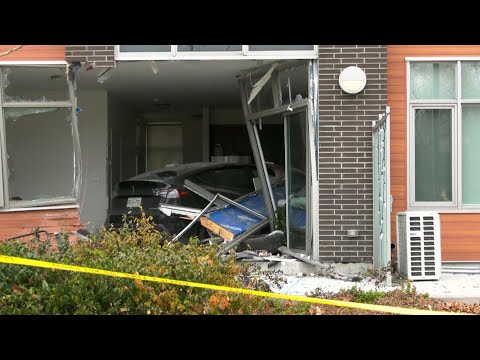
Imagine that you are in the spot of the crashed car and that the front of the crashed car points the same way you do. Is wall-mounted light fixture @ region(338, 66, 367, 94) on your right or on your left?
on your right

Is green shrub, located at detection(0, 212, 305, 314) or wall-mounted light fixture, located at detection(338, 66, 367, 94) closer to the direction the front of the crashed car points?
the wall-mounted light fixture

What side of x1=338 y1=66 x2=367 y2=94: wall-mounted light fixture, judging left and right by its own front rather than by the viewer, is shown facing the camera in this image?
front

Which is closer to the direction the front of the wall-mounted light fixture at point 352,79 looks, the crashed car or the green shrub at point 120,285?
the green shrub

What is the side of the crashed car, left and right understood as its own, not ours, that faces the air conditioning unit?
right

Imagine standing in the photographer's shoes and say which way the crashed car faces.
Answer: facing away from the viewer and to the right of the viewer

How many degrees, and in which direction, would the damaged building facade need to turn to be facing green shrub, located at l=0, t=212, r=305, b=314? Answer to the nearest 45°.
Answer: approximately 45° to its right

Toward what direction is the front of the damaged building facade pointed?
toward the camera

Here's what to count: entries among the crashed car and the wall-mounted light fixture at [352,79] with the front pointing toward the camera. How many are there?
1
